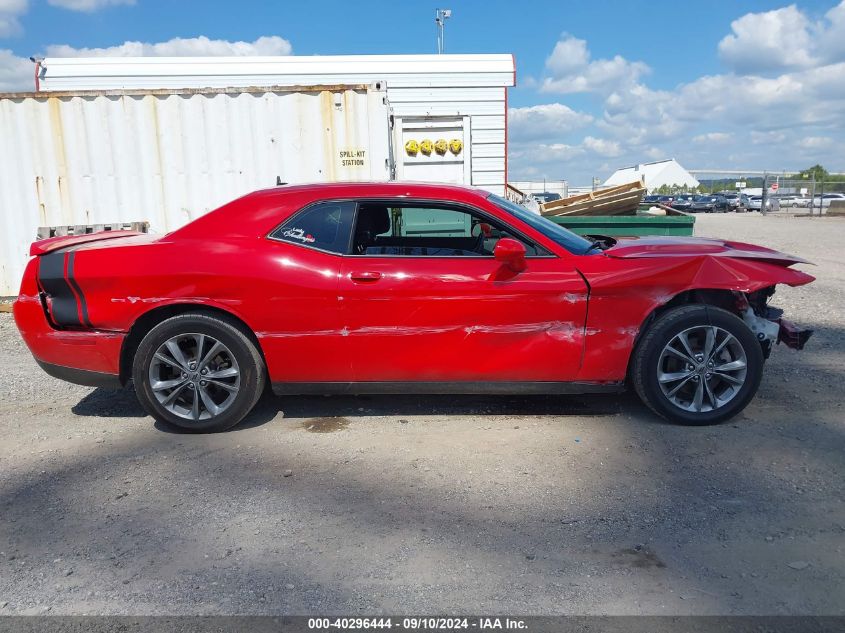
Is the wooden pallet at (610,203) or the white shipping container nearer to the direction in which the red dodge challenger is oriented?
the wooden pallet

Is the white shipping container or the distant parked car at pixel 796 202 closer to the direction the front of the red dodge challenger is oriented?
the distant parked car

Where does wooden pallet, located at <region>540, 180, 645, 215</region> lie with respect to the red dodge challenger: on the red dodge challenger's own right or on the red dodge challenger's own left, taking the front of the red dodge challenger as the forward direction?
on the red dodge challenger's own left

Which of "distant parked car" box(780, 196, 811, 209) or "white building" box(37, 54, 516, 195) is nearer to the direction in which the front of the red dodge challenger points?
the distant parked car

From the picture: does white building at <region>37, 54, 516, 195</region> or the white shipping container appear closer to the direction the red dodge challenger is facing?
the white building

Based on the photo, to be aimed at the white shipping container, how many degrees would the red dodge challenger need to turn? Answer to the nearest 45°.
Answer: approximately 135° to its left

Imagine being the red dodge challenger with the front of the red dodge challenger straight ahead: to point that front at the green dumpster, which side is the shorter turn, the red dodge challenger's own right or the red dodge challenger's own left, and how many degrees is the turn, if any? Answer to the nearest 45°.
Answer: approximately 45° to the red dodge challenger's own left

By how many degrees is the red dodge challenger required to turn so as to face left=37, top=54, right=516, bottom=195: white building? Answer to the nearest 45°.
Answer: approximately 90° to its left

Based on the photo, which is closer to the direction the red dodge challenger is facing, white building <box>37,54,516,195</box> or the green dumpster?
the green dumpster

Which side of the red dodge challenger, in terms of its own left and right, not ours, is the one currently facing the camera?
right

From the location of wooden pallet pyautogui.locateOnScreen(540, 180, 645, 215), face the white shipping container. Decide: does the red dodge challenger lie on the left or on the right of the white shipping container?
left

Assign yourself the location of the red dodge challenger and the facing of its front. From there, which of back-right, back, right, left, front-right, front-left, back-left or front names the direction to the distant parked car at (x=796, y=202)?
front-left
